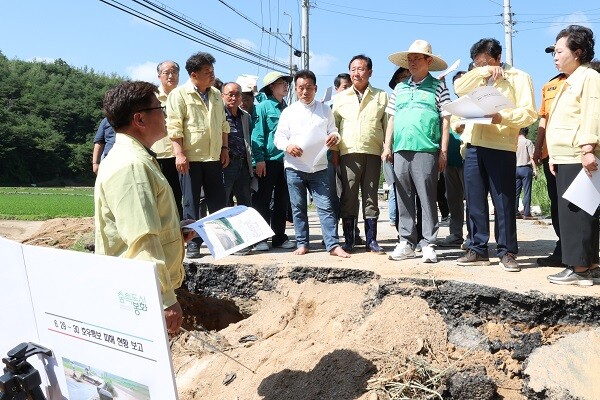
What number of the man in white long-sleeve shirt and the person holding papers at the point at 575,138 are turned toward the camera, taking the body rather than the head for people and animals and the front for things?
1

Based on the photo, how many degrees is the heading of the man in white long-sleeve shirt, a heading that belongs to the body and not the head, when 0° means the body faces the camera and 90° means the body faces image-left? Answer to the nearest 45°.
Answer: approximately 0°

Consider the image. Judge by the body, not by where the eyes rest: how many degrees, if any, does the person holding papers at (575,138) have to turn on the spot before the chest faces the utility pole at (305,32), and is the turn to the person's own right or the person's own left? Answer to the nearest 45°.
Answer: approximately 45° to the person's own right

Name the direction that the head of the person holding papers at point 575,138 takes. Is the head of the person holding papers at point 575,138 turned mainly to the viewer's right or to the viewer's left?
to the viewer's left

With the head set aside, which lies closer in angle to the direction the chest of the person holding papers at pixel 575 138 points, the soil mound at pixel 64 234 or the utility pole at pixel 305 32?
the soil mound

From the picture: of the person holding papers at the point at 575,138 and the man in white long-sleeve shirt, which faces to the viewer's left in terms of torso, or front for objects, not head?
the person holding papers

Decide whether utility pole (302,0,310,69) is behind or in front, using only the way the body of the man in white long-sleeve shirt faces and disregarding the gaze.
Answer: behind

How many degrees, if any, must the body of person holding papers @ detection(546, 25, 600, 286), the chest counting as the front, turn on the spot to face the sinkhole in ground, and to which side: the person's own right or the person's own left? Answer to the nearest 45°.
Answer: approximately 45° to the person's own left

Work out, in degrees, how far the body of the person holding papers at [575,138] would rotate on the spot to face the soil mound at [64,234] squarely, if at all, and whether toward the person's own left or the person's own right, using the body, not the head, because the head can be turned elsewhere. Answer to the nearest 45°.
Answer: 0° — they already face it

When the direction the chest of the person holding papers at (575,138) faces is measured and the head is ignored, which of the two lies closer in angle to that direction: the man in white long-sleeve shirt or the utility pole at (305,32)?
the man in white long-sleeve shirt

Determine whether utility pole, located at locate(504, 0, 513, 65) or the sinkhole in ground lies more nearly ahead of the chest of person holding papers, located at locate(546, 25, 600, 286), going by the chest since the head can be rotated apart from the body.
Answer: the sinkhole in ground

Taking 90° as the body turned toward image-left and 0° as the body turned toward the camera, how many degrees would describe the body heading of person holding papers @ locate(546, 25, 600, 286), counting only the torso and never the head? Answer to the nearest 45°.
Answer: approximately 90°

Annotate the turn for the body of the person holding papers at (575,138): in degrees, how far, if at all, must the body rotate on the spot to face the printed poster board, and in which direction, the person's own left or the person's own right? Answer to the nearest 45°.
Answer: approximately 45° to the person's own left

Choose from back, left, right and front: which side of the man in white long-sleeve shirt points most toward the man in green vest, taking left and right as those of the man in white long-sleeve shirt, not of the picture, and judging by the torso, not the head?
left
